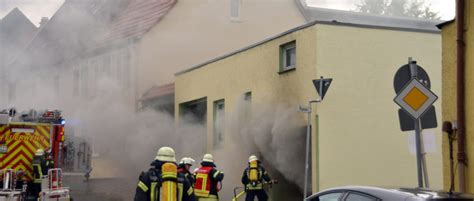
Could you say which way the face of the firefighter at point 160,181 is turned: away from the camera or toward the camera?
away from the camera

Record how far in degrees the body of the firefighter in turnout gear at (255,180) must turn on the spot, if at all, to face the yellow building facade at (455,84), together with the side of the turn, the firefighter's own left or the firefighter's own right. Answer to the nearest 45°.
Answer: approximately 135° to the firefighter's own right

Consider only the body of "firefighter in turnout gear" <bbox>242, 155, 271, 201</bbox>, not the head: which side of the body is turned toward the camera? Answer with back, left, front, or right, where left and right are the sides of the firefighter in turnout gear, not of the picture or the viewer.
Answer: back

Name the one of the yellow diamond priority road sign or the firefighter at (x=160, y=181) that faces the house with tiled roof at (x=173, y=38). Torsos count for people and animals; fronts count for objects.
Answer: the firefighter

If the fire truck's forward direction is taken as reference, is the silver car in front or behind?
behind

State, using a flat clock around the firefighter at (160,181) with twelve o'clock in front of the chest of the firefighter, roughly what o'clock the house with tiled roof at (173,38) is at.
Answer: The house with tiled roof is roughly at 12 o'clock from the firefighter.

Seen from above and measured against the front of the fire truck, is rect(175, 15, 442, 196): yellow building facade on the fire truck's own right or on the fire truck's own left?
on the fire truck's own right

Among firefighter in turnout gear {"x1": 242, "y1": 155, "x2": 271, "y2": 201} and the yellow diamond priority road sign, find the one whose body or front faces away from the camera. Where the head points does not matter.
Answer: the firefighter in turnout gear

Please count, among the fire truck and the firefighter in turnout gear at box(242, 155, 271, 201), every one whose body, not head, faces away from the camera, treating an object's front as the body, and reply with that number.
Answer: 2

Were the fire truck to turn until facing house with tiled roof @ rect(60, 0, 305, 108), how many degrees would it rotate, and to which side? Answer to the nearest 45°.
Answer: approximately 45° to its right

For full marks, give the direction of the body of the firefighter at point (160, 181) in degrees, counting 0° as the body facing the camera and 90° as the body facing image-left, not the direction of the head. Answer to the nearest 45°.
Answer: approximately 180°
